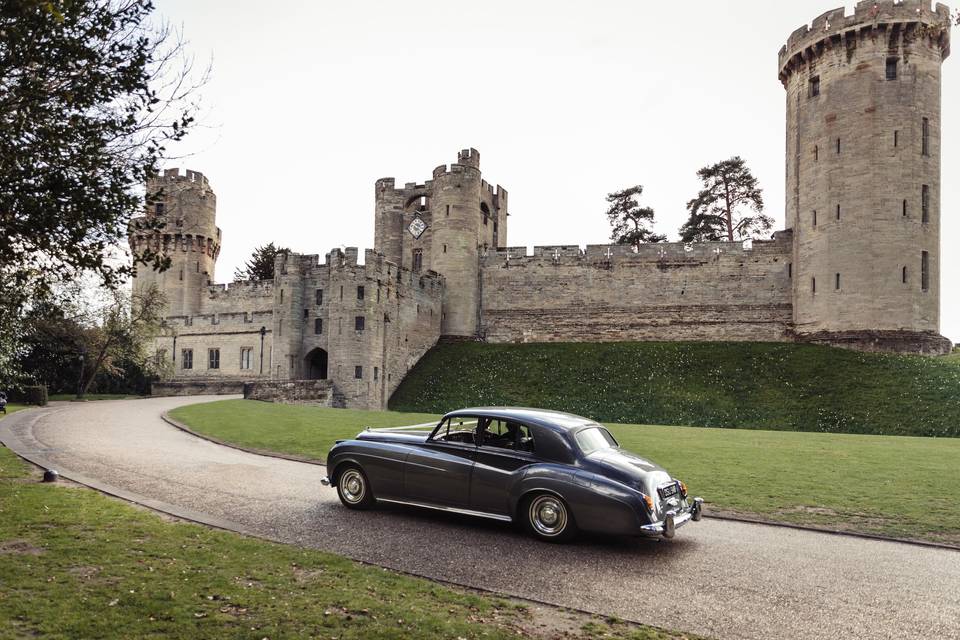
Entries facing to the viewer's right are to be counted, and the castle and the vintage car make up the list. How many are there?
0

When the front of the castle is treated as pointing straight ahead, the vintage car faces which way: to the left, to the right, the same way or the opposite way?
to the right

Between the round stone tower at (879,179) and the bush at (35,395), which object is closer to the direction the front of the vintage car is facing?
the bush

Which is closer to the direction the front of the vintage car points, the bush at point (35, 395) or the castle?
the bush

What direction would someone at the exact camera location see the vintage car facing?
facing away from the viewer and to the left of the viewer

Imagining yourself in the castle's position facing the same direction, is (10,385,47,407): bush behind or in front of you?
in front

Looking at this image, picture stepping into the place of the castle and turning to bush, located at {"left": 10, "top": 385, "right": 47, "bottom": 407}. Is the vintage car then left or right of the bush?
left

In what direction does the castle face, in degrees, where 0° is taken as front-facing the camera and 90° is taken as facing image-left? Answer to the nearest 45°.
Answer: approximately 45°

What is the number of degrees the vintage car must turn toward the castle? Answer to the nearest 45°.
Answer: approximately 45° to its right

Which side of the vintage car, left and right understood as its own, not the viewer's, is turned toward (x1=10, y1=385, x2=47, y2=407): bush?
front

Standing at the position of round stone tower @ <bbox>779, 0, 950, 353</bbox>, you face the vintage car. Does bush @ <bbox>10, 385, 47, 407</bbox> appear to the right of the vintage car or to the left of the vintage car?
right

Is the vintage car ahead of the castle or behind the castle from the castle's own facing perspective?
ahead
